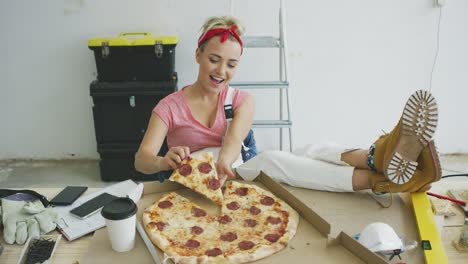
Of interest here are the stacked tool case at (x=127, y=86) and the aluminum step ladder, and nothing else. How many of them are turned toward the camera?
2

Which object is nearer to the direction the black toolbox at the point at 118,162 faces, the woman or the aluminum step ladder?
the woman

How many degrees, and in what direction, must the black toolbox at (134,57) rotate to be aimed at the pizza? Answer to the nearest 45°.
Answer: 0° — it already faces it

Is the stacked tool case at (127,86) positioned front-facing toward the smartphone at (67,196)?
yes

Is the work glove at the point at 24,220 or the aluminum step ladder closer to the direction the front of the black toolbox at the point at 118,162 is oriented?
the work glove

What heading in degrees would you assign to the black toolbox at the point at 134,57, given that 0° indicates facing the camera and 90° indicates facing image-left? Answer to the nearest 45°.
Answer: approximately 0°
